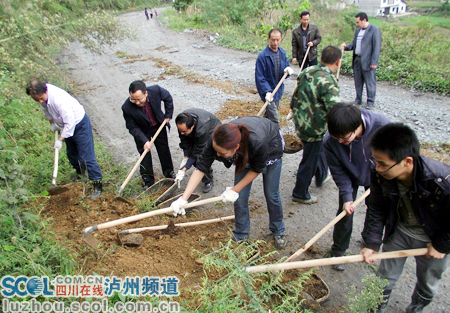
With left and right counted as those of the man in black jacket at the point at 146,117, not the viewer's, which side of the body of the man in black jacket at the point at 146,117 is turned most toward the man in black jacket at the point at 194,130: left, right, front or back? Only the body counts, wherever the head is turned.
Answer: left

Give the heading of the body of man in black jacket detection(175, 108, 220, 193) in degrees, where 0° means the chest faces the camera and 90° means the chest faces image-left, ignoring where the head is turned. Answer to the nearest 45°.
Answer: approximately 45°

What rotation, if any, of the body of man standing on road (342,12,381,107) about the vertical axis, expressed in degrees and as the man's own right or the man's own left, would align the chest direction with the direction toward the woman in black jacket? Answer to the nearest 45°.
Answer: approximately 45° to the man's own left

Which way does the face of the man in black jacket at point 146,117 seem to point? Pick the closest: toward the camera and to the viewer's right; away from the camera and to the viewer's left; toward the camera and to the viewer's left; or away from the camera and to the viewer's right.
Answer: toward the camera and to the viewer's left

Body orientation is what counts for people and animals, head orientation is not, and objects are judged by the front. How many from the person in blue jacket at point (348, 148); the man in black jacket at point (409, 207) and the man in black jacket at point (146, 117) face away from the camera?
0

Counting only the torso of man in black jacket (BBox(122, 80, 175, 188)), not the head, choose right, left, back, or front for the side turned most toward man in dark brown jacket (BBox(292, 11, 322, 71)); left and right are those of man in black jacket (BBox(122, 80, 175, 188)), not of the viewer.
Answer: back

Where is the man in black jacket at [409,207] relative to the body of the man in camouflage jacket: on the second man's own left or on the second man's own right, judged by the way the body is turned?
on the second man's own right

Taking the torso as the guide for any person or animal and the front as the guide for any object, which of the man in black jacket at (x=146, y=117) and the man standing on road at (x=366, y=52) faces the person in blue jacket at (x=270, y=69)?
the man standing on road

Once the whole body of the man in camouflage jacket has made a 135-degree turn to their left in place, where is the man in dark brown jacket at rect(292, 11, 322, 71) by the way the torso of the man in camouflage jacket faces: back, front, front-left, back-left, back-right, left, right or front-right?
right

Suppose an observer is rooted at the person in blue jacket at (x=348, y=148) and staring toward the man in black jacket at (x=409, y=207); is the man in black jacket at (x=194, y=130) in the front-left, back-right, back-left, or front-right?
back-right

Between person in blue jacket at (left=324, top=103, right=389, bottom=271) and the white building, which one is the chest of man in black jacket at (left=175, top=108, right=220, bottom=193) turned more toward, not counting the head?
the person in blue jacket
